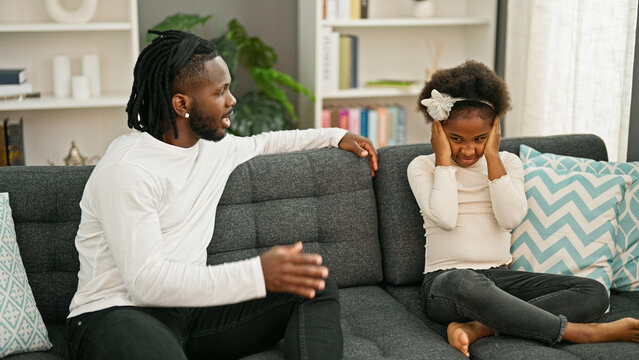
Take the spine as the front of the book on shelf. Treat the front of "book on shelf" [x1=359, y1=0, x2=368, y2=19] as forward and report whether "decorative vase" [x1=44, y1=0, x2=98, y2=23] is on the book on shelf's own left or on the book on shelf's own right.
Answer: on the book on shelf's own right

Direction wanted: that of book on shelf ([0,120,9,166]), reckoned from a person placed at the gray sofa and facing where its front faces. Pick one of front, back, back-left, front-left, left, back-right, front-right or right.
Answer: back-right

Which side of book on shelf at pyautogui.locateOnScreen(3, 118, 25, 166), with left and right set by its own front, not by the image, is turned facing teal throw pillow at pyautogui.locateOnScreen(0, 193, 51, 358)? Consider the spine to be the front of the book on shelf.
front

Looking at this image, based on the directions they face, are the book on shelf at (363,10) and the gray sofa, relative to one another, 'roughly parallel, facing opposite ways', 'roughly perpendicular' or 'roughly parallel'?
roughly parallel

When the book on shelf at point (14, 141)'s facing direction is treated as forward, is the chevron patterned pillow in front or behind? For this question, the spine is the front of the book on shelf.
in front

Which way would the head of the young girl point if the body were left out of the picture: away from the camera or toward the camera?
toward the camera

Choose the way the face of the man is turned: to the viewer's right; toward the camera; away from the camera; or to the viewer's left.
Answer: to the viewer's right

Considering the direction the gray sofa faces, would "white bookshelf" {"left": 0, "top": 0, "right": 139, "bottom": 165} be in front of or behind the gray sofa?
behind

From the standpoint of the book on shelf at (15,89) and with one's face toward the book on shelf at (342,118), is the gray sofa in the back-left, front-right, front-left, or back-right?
front-right

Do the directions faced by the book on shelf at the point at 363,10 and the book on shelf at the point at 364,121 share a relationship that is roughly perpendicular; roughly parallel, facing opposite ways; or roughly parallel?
roughly parallel

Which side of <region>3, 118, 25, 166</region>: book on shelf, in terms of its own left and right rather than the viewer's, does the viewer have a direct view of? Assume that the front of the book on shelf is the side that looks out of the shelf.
front

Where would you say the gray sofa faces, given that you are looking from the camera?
facing the viewer

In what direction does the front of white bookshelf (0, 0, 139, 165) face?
toward the camera

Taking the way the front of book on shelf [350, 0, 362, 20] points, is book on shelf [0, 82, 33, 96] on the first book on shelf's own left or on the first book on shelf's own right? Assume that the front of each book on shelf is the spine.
on the first book on shelf's own right

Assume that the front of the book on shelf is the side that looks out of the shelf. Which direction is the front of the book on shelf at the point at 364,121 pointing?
toward the camera

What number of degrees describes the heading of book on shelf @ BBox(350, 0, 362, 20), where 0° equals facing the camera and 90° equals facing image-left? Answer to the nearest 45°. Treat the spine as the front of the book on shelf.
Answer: approximately 0°
